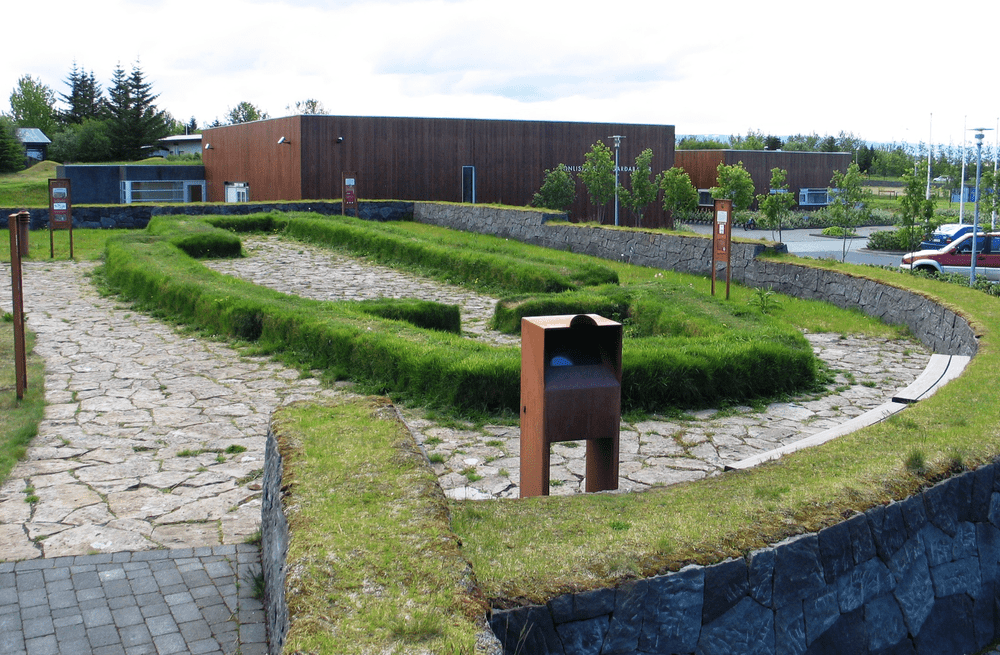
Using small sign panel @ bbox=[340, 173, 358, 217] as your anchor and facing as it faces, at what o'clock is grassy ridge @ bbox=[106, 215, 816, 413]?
The grassy ridge is roughly at 12 o'clock from the small sign panel.

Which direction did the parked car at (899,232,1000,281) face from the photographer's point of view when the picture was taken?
facing to the left of the viewer

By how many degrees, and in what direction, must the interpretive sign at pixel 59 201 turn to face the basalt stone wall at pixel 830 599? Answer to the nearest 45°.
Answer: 0° — it already faces it

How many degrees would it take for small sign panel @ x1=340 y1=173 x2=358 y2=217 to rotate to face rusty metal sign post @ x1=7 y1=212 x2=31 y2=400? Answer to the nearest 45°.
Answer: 0° — it already faces it

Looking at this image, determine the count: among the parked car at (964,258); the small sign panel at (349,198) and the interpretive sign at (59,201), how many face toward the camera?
2

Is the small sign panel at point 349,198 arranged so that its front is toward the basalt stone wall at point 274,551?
yes

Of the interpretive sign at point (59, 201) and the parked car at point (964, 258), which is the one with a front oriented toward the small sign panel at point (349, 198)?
the parked car

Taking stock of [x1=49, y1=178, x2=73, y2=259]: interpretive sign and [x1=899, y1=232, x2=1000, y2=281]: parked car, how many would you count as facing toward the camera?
1

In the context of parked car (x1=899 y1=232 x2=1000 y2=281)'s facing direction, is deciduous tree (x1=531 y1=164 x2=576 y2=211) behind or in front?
in front

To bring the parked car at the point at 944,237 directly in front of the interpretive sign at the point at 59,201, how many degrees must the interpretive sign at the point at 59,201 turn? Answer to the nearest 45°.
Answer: approximately 90° to its left

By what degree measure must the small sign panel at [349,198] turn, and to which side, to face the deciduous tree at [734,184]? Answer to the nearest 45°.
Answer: approximately 135° to its left

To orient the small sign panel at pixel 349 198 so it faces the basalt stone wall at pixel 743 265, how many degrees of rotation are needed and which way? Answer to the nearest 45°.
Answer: approximately 45° to its left
